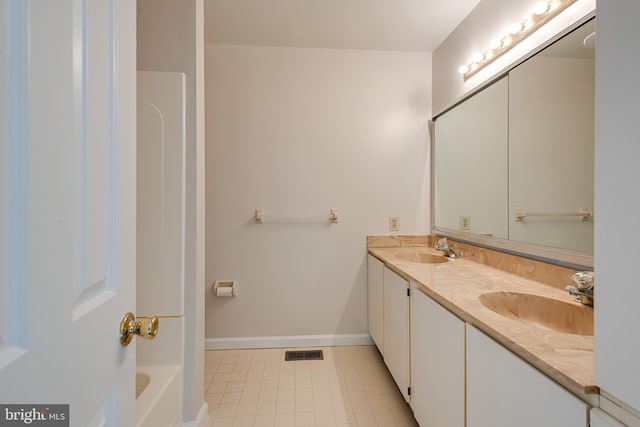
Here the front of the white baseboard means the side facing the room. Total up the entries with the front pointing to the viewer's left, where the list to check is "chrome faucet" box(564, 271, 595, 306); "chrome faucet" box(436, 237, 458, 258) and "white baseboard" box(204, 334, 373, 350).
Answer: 2

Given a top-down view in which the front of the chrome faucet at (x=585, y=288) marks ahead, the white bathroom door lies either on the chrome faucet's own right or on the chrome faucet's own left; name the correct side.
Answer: on the chrome faucet's own left

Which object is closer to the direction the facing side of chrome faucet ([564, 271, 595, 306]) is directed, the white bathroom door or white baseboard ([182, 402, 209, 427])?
the white baseboard

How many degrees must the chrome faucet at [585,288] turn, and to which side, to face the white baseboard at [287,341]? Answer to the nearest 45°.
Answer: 0° — it already faces it

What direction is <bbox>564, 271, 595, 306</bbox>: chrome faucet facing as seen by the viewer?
to the viewer's left

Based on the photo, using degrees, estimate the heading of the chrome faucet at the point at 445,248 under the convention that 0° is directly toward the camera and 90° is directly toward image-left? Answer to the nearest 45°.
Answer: approximately 90°

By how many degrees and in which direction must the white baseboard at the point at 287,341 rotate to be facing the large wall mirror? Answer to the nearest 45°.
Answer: approximately 45° to its left

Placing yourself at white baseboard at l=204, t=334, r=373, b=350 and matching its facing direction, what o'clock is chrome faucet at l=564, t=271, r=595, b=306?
The chrome faucet is roughly at 11 o'clock from the white baseboard.
